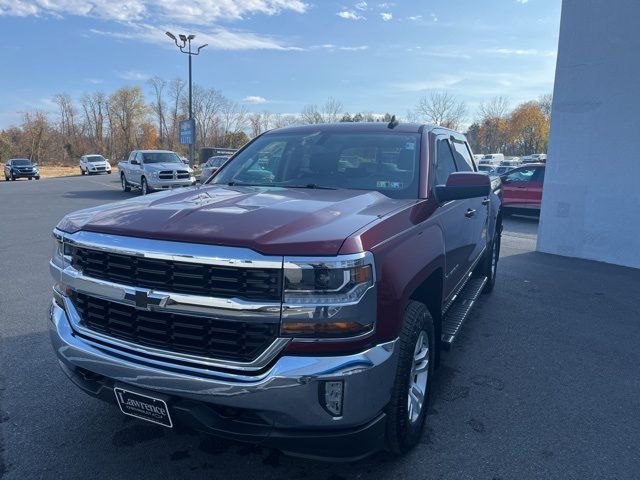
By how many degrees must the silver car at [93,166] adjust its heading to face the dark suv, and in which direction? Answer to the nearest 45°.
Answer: approximately 90° to its right

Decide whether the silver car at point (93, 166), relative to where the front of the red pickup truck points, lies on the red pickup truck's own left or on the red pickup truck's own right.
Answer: on the red pickup truck's own right

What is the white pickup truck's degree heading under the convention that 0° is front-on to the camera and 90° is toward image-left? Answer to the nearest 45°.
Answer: approximately 315°

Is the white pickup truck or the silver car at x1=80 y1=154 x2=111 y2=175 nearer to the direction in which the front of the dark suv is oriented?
the white pickup truck

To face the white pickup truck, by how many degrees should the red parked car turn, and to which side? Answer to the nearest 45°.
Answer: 0° — it already faces it

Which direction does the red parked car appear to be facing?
to the viewer's left

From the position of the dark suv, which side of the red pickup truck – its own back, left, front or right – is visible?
right

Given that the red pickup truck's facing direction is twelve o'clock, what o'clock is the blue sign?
The blue sign is roughly at 4 o'clock from the red pickup truck.

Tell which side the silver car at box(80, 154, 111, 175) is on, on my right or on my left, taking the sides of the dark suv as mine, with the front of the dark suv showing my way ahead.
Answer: on my left
